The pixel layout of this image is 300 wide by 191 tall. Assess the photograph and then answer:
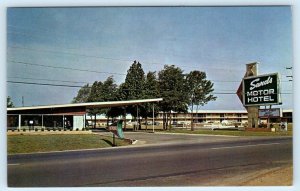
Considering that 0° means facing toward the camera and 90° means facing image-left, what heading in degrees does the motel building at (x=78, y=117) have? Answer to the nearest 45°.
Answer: approximately 0°

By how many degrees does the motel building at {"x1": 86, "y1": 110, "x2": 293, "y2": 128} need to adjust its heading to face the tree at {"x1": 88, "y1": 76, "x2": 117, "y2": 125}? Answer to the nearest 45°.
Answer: approximately 45° to its right

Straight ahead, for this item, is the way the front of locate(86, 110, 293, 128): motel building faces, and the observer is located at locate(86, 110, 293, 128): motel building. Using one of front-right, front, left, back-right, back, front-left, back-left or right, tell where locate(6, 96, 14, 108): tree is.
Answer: front-right

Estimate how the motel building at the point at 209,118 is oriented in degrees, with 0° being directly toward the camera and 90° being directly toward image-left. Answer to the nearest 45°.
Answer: approximately 0°
